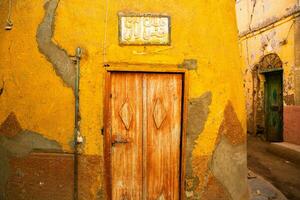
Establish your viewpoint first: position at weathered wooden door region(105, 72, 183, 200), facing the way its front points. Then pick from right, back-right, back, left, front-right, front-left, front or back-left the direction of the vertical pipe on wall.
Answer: right

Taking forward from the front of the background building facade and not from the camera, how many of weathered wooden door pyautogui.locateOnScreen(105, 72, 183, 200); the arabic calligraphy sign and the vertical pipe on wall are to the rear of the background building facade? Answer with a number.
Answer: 0

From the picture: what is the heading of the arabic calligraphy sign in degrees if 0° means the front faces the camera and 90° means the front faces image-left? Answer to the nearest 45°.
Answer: approximately 0°

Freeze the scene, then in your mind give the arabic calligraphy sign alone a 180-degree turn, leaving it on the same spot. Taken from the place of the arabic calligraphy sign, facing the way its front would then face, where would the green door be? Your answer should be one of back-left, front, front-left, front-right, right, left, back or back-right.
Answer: front-right

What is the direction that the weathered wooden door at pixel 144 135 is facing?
toward the camera

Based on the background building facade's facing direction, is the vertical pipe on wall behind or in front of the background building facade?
in front

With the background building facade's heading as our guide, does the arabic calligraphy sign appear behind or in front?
in front

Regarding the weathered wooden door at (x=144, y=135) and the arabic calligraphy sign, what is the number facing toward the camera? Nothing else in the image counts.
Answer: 2

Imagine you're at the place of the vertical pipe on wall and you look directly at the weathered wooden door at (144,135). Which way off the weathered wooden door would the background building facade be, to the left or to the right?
left

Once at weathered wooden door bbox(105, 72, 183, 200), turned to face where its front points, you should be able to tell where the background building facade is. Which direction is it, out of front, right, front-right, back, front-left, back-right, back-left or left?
back-left

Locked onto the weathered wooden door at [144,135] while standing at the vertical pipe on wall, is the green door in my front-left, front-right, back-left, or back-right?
front-left

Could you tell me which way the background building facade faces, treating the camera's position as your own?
facing the viewer and to the left of the viewer

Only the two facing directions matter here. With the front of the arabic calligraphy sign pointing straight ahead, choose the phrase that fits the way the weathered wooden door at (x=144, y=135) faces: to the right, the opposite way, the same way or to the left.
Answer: the same way
